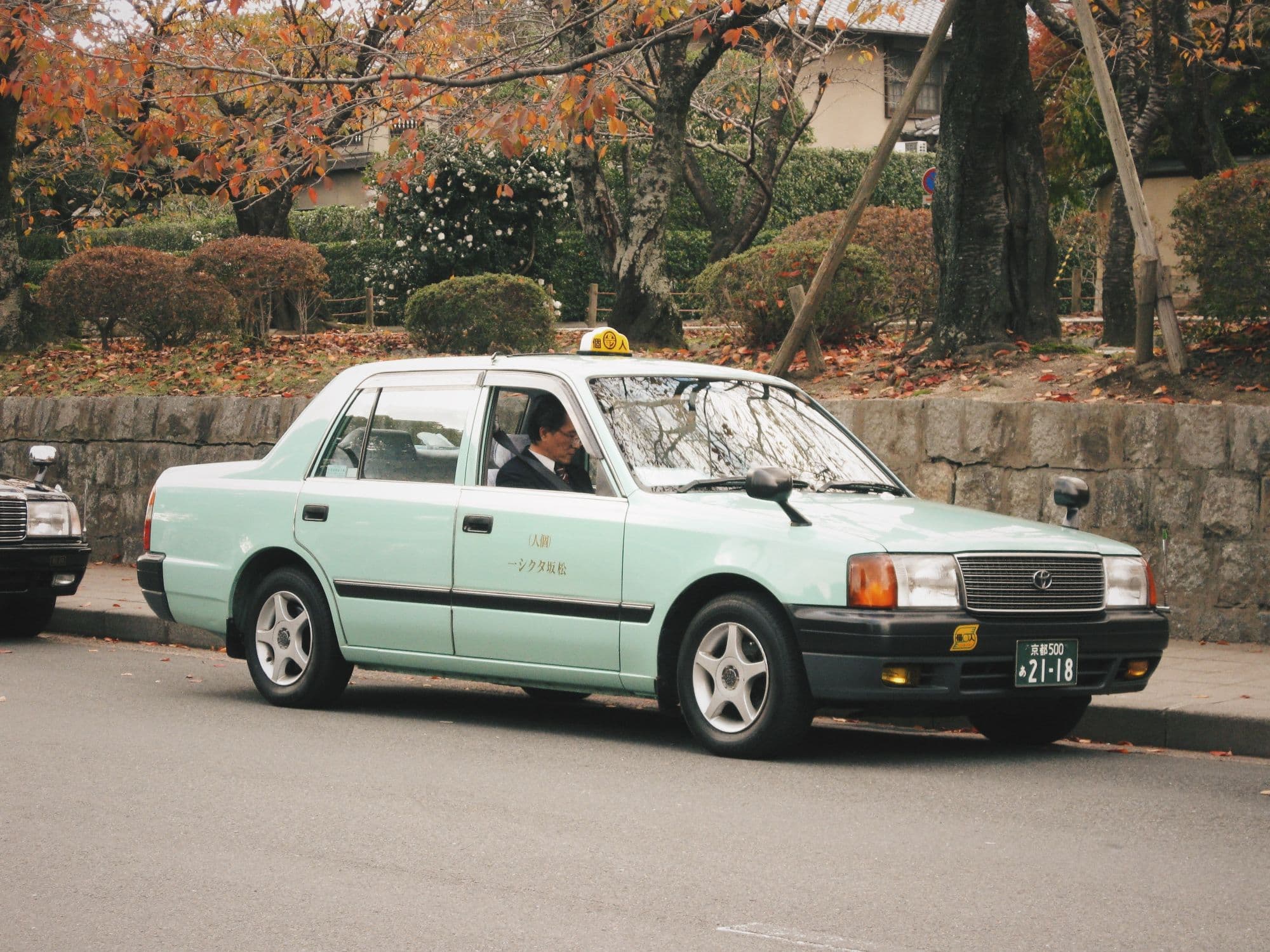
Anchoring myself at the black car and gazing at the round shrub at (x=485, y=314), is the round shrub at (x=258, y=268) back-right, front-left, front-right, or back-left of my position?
front-left

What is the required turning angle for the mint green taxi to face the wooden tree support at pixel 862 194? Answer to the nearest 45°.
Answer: approximately 135° to its left

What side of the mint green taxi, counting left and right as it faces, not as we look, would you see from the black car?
back

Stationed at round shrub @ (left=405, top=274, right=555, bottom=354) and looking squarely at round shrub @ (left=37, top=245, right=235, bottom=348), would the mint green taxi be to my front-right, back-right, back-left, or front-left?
back-left

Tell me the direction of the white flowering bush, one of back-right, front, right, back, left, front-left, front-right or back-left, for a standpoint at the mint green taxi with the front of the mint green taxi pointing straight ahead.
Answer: back-left

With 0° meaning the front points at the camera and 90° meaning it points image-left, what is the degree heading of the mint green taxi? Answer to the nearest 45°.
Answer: approximately 315°
